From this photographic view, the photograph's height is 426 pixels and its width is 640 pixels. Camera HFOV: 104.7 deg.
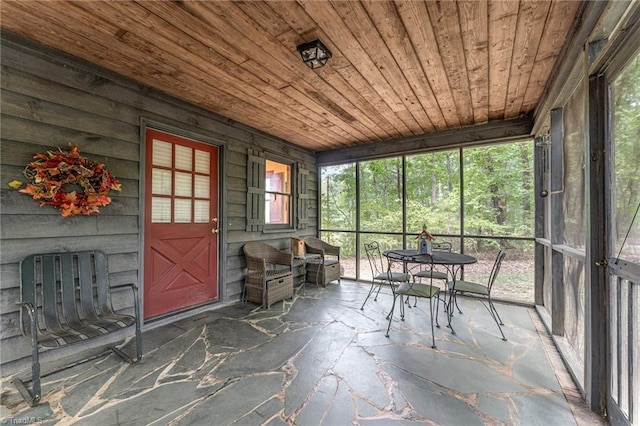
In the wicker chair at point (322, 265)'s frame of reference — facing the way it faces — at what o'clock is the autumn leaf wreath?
The autumn leaf wreath is roughly at 3 o'clock from the wicker chair.

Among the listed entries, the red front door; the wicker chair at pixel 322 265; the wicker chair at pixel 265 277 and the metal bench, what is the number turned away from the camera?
0

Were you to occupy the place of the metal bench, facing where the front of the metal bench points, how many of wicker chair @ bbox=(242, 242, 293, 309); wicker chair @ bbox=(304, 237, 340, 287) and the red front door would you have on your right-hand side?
0

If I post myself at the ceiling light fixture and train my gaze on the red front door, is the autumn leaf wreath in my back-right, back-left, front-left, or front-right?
front-left

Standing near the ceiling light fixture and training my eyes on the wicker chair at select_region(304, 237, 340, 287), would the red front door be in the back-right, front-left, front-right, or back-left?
front-left

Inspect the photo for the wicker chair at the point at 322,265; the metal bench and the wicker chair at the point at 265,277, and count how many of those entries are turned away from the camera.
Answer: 0

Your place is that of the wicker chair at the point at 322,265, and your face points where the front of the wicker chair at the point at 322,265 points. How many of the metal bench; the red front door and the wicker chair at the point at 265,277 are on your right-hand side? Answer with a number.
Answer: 3

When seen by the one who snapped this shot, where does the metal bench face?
facing the viewer and to the right of the viewer

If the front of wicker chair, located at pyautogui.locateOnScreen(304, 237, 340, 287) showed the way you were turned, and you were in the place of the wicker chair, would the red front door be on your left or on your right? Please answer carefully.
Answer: on your right

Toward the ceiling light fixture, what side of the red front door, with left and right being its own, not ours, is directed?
front

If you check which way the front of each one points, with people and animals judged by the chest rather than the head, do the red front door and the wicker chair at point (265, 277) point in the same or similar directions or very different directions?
same or similar directions

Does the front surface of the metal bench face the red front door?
no

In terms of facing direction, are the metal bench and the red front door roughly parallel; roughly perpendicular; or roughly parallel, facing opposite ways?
roughly parallel
